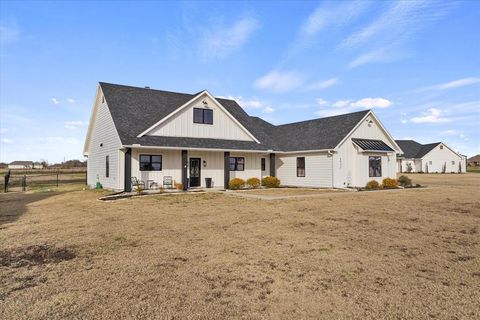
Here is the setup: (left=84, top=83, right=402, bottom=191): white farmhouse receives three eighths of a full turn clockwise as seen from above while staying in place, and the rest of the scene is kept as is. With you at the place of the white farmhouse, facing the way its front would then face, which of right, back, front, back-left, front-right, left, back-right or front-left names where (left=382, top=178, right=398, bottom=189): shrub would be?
back

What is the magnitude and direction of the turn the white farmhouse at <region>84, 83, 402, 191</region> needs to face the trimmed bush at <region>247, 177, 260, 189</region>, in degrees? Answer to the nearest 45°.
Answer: approximately 45° to its left

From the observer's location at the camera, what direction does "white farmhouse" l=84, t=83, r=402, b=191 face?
facing the viewer and to the right of the viewer

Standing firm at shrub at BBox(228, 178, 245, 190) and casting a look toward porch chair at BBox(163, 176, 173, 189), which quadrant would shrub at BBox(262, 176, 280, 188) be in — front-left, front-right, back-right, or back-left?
back-right

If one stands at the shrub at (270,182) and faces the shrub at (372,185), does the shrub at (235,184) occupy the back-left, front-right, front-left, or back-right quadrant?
back-right

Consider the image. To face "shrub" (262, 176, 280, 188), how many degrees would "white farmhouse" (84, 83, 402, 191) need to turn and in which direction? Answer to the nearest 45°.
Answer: approximately 45° to its left

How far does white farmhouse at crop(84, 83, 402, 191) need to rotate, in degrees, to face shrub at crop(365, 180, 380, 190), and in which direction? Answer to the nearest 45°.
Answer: approximately 45° to its left
